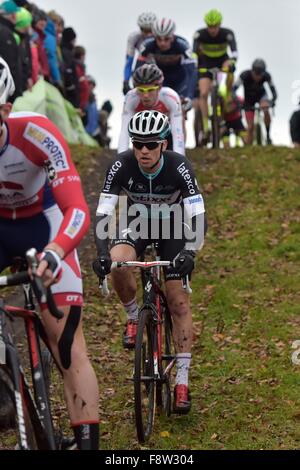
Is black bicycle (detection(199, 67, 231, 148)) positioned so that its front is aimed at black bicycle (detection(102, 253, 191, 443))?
yes

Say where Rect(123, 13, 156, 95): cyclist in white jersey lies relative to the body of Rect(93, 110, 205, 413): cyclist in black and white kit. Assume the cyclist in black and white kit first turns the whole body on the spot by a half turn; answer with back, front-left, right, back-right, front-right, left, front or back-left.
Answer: front

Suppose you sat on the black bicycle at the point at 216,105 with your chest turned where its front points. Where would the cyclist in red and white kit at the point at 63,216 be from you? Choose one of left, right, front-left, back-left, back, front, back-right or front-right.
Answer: front

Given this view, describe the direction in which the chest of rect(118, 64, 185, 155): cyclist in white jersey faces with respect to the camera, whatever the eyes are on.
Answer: toward the camera

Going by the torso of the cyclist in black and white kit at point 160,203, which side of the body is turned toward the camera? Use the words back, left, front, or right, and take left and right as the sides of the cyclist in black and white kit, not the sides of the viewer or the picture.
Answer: front

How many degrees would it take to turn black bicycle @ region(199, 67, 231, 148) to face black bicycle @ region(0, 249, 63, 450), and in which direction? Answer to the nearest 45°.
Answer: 0° — it already faces it

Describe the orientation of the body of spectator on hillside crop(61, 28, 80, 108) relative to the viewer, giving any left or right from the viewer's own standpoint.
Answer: facing to the right of the viewer

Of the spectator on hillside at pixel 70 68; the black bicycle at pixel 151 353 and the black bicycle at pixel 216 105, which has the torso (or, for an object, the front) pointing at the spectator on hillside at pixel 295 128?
the spectator on hillside at pixel 70 68

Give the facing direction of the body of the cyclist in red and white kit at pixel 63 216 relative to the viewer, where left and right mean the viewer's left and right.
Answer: facing the viewer and to the left of the viewer

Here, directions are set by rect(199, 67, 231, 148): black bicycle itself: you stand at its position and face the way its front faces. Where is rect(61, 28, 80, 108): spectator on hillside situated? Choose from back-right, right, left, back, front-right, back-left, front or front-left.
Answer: right

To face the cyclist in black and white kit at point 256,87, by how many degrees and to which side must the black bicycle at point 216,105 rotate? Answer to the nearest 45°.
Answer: approximately 135° to its left

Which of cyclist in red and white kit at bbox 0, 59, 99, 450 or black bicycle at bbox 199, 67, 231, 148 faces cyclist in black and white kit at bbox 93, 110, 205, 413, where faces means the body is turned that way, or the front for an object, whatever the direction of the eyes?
the black bicycle

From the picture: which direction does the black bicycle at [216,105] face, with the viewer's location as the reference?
facing the viewer

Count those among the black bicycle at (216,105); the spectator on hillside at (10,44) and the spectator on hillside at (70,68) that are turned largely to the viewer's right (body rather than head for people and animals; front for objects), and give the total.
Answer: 2

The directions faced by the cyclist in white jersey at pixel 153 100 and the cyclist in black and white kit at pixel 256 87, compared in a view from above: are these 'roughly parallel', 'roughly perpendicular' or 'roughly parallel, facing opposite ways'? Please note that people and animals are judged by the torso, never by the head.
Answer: roughly parallel
